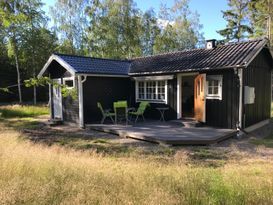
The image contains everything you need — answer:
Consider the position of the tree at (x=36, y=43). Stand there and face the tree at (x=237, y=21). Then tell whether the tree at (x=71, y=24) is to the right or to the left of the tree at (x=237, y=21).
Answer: left
